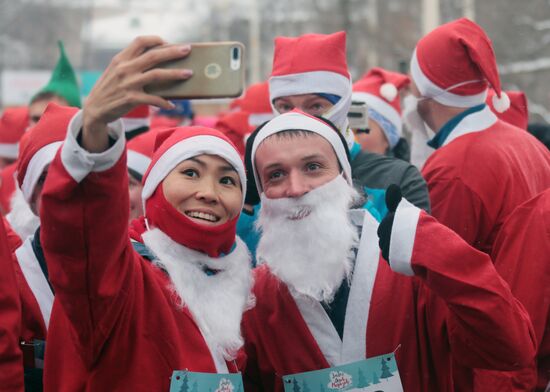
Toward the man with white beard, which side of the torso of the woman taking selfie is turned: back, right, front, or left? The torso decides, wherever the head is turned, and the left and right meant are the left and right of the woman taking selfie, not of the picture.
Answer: left

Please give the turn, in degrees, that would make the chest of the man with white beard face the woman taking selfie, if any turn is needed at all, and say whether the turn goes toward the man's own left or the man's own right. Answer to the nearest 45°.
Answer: approximately 45° to the man's own right

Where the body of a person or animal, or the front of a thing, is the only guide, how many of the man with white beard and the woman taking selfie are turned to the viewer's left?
0

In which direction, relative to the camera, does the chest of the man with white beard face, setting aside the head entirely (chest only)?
toward the camera

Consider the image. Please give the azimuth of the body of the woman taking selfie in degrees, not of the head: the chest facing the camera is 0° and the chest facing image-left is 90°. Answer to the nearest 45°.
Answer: approximately 315°
